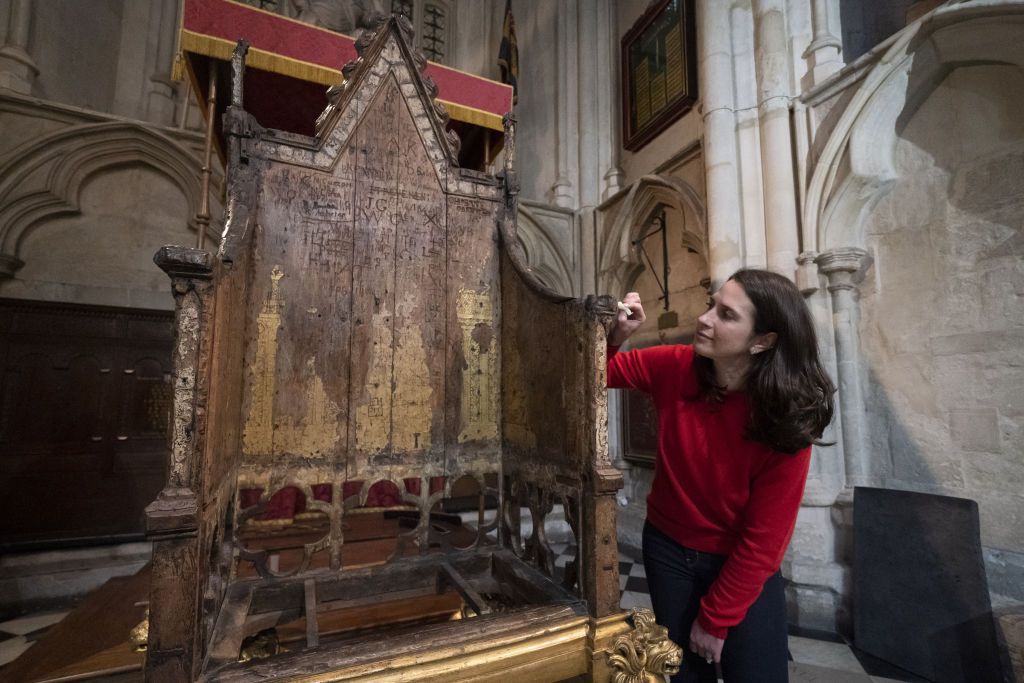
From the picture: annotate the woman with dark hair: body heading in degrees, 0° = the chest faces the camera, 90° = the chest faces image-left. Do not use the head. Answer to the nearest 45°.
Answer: approximately 45°

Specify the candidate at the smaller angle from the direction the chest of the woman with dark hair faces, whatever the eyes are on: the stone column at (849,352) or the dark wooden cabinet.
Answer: the dark wooden cabinet

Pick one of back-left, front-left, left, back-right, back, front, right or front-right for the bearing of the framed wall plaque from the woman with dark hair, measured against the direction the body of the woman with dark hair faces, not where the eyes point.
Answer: back-right

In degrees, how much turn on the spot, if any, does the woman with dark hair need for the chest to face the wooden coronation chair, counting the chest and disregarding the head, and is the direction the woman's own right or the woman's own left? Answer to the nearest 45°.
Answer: approximately 45° to the woman's own right

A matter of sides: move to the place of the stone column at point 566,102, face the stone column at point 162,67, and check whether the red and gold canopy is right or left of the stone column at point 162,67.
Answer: left

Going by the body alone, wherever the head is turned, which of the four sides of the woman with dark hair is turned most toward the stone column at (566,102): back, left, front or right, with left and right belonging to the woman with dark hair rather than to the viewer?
right

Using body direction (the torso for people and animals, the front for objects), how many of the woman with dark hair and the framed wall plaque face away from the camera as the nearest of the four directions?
0

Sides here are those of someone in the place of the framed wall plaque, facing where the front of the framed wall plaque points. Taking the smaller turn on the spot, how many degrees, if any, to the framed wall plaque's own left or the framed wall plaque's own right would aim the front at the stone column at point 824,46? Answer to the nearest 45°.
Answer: approximately 90° to the framed wall plaque's own left

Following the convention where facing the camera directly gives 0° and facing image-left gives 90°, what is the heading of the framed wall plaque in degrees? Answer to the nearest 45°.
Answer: approximately 45°
